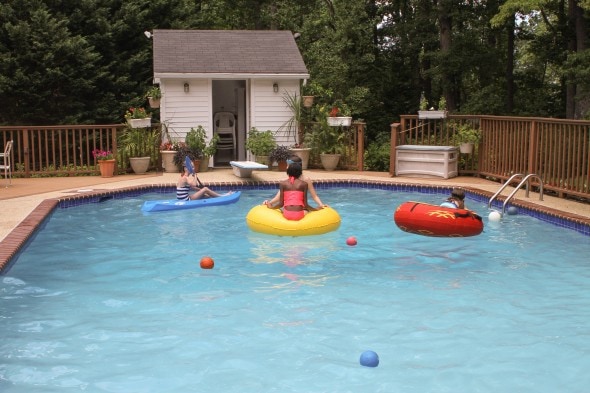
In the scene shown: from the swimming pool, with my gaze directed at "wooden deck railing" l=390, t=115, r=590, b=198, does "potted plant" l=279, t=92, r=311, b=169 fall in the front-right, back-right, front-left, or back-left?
front-left

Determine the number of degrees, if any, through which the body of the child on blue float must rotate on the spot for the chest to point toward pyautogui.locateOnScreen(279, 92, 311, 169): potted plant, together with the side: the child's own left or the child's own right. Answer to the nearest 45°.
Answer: approximately 45° to the child's own left

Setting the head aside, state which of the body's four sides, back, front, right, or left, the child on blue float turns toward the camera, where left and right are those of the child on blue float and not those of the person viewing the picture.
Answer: right

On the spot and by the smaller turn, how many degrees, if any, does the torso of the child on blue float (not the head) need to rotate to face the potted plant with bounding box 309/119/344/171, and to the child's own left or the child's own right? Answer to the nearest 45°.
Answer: approximately 45° to the child's own left

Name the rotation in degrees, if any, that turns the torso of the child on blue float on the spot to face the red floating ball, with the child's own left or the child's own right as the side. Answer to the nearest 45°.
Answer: approximately 45° to the child's own right

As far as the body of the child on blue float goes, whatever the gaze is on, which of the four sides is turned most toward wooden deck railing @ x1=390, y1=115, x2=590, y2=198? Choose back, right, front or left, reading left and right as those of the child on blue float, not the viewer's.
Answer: front

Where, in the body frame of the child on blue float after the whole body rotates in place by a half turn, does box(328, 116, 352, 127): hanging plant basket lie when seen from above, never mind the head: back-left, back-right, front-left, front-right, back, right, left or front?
back-right

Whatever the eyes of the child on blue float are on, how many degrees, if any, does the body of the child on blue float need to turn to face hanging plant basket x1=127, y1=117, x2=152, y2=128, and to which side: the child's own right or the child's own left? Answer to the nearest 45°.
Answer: approximately 90° to the child's own left

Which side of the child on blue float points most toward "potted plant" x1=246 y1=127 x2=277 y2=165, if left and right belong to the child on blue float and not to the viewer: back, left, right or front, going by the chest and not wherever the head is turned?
left

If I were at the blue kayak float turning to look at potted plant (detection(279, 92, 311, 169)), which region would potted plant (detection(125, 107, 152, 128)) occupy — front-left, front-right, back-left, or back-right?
front-left

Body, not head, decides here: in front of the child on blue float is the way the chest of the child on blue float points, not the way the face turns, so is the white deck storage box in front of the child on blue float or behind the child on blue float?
in front

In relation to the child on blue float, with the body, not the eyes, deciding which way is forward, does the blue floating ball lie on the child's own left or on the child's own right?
on the child's own right

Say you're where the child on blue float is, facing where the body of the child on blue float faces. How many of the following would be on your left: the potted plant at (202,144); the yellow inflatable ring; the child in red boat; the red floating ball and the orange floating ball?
1

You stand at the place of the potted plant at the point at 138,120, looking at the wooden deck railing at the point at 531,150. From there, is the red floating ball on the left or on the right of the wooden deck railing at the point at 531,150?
right

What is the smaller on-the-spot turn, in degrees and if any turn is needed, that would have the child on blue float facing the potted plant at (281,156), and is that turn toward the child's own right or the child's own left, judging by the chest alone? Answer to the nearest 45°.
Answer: approximately 45° to the child's own left

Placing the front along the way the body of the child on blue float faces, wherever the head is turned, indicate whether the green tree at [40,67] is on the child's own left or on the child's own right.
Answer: on the child's own left
